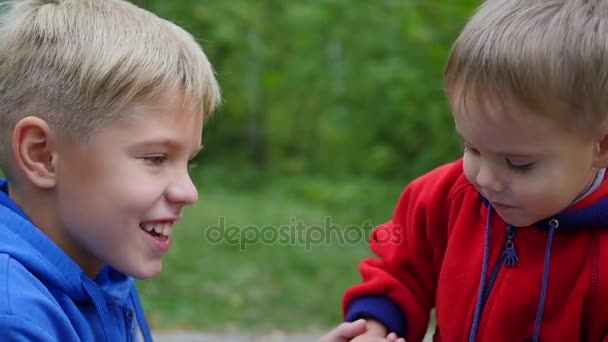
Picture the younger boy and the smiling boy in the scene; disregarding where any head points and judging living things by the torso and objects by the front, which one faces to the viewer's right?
the smiling boy

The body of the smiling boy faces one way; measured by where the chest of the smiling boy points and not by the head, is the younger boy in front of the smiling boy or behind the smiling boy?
in front

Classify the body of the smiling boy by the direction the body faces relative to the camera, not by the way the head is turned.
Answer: to the viewer's right

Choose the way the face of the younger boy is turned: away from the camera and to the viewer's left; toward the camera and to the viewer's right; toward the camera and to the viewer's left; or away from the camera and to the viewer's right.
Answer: toward the camera and to the viewer's left

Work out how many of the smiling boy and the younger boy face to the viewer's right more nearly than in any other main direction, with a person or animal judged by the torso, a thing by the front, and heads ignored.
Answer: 1

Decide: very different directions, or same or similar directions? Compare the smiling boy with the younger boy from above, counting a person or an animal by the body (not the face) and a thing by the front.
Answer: very different directions

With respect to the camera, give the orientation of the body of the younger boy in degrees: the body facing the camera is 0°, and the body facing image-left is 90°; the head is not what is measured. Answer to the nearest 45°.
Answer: approximately 45°

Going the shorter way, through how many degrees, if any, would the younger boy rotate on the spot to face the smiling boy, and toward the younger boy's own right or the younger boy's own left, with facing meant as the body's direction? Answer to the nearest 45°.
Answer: approximately 45° to the younger boy's own right
